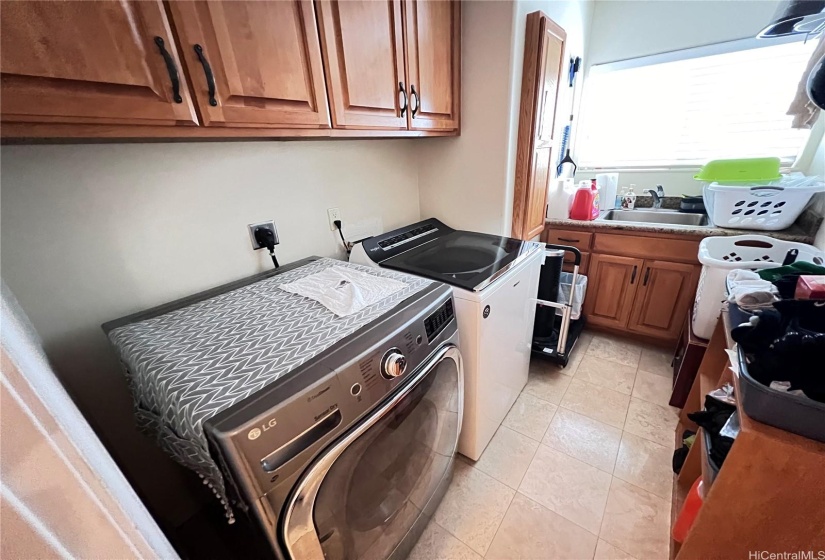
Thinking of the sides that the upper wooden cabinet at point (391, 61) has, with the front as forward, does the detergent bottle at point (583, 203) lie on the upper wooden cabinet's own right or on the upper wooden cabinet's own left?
on the upper wooden cabinet's own left

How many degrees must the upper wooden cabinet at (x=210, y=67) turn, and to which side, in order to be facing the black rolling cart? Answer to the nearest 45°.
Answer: approximately 45° to its left

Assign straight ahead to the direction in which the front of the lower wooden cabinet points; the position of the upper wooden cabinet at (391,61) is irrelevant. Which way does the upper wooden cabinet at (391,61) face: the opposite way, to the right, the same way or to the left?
to the left

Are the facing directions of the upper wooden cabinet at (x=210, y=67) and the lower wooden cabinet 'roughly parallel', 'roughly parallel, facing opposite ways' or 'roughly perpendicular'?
roughly perpendicular

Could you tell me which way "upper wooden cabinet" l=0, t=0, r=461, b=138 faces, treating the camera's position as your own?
facing the viewer and to the right of the viewer

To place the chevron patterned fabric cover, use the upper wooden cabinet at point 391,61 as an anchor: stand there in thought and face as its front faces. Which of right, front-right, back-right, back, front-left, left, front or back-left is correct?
right

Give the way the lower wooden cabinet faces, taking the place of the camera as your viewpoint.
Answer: facing the viewer

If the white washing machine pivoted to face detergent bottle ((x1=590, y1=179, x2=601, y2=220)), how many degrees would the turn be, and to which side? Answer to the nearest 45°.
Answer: approximately 90° to its left

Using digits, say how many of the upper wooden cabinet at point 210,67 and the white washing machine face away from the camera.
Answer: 0

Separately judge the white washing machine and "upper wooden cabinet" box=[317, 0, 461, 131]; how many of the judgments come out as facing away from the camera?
0

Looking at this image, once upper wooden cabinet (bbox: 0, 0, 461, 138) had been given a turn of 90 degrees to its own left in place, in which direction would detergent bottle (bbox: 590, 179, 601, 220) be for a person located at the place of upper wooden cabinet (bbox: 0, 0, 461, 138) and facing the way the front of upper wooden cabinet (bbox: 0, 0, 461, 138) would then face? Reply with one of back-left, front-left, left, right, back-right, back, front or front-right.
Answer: front-right

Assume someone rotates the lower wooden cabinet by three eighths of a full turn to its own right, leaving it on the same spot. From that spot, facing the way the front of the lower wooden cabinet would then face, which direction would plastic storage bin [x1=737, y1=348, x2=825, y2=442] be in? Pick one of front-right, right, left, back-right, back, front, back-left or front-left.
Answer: back-left

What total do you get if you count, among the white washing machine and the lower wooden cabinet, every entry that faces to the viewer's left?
0

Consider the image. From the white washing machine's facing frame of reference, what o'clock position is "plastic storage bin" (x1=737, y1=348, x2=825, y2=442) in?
The plastic storage bin is roughly at 12 o'clock from the white washing machine.
